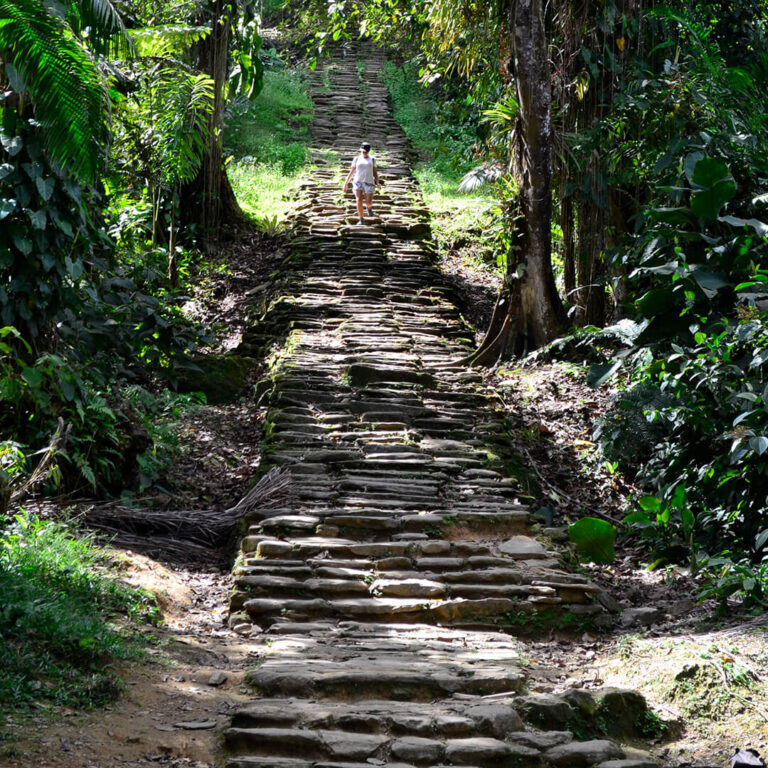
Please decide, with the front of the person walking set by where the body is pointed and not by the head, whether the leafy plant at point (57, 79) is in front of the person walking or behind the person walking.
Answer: in front

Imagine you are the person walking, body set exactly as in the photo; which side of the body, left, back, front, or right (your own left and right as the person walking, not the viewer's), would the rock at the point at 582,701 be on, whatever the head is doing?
front

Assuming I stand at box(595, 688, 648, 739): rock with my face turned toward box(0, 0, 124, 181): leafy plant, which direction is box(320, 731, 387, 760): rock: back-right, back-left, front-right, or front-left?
front-left

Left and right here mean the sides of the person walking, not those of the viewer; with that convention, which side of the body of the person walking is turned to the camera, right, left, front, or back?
front

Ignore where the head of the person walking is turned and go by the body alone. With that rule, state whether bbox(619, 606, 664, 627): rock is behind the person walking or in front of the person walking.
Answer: in front

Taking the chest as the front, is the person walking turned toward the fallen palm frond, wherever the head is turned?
yes

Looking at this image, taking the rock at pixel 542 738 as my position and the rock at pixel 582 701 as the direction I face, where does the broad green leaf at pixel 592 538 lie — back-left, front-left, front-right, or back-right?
front-left

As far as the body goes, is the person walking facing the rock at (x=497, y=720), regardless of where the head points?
yes

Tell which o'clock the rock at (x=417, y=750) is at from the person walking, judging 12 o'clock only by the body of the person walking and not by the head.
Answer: The rock is roughly at 12 o'clock from the person walking.

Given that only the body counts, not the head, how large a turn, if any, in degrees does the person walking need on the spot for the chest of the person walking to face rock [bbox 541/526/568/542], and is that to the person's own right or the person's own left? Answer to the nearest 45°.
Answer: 0° — they already face it

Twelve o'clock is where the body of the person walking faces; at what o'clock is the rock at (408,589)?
The rock is roughly at 12 o'clock from the person walking.

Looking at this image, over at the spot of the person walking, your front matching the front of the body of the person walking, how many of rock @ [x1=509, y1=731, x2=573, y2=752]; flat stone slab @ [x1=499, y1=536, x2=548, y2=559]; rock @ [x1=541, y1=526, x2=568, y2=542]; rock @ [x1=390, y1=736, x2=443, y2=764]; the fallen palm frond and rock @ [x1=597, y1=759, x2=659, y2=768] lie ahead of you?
6

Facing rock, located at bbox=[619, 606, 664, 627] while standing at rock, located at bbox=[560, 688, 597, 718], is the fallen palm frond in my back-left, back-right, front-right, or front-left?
front-left
